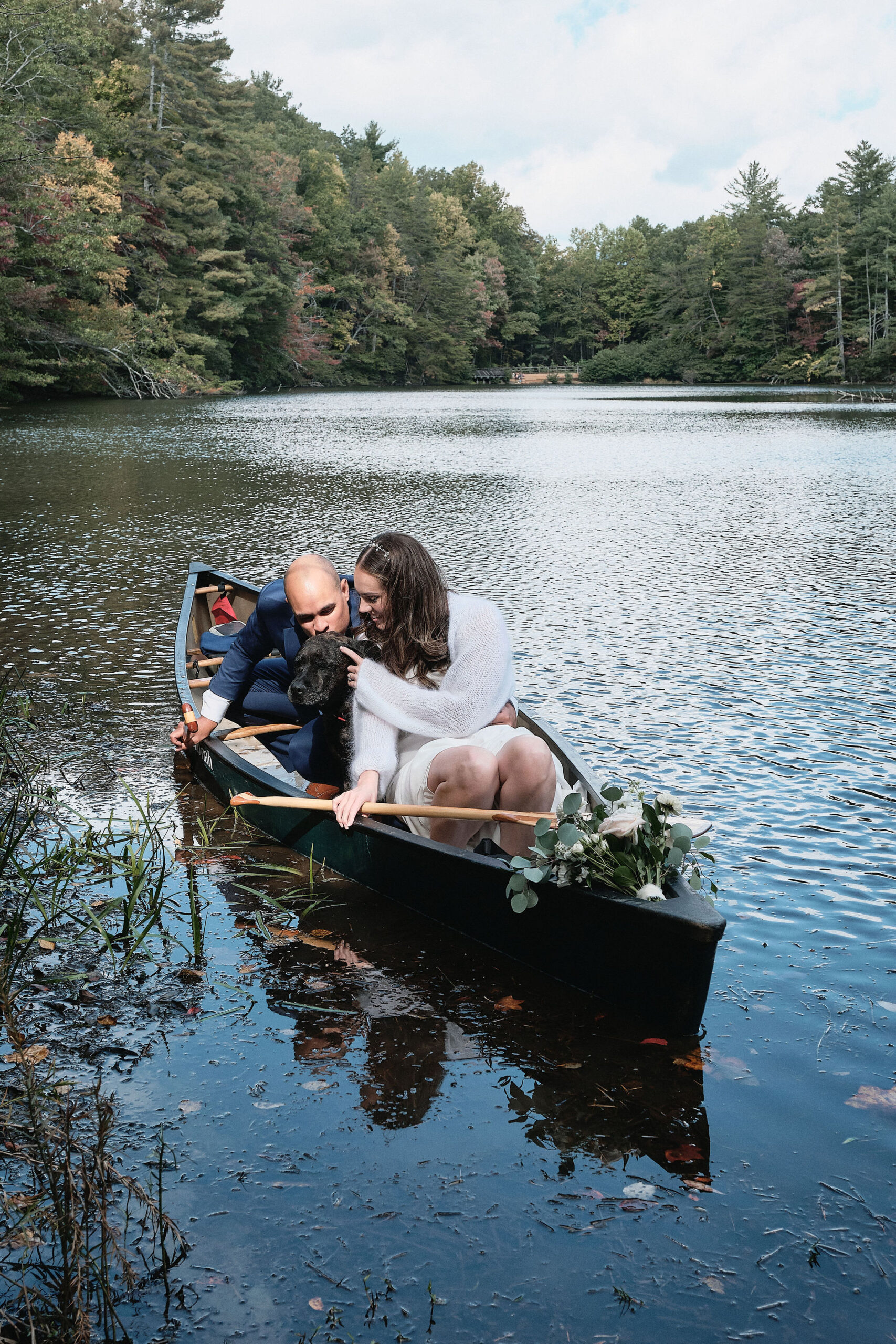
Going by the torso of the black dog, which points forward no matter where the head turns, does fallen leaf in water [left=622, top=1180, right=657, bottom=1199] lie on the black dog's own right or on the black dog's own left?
on the black dog's own left

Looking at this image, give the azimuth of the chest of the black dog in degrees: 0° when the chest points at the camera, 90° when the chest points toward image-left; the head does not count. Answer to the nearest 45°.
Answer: approximately 45°

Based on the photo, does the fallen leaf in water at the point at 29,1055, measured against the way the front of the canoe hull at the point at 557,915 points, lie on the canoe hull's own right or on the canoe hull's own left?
on the canoe hull's own right

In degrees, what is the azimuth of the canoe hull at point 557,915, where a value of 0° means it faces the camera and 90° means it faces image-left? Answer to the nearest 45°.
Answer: approximately 315°

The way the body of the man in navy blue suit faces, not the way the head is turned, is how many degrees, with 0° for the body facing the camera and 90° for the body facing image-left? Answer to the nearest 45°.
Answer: approximately 0°

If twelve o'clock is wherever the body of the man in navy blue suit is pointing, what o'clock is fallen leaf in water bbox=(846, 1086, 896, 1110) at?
The fallen leaf in water is roughly at 11 o'clock from the man in navy blue suit.
